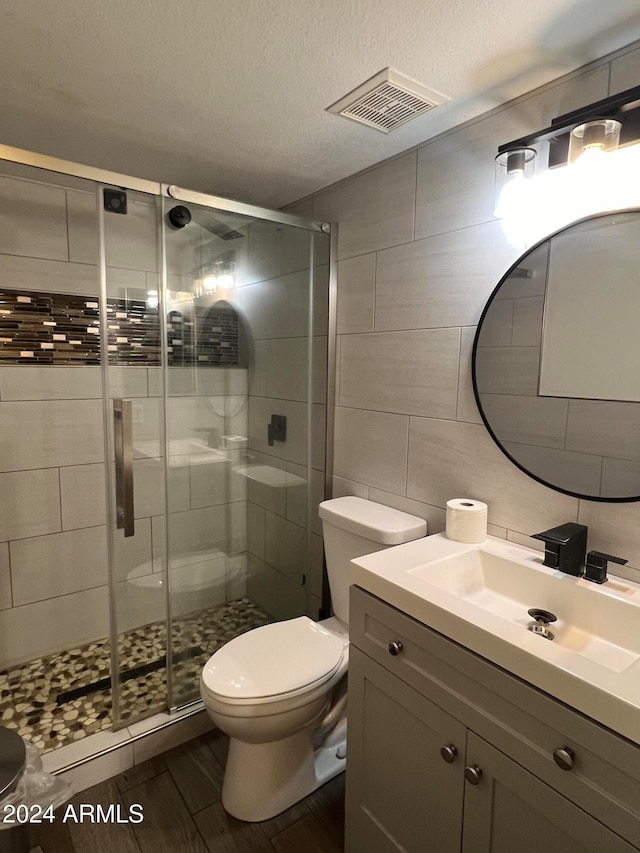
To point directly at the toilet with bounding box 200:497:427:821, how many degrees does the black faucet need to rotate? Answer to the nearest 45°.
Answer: approximately 45° to its right

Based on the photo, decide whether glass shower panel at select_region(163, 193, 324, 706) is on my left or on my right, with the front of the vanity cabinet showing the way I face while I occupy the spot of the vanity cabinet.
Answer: on my right

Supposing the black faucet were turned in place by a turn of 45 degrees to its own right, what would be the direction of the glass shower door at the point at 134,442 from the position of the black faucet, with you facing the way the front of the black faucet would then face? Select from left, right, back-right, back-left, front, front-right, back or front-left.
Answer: front

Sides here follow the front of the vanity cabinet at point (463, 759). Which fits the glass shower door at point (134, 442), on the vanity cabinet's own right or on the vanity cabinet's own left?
on the vanity cabinet's own right

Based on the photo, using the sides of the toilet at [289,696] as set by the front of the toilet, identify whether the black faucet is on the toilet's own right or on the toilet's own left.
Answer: on the toilet's own left

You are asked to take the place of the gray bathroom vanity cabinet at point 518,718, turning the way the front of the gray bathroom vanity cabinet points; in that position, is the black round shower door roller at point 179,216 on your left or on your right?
on your right

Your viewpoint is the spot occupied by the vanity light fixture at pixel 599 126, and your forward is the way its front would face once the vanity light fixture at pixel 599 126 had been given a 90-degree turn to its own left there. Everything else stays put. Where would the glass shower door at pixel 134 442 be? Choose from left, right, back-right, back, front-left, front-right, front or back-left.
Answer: back-right

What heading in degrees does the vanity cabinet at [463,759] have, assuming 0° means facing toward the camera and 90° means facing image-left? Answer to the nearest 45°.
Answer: approximately 45°

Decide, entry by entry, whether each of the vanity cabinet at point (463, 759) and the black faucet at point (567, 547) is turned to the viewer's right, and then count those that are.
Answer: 0

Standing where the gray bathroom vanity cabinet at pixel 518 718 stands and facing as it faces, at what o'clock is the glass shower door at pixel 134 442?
The glass shower door is roughly at 2 o'clock from the gray bathroom vanity cabinet.

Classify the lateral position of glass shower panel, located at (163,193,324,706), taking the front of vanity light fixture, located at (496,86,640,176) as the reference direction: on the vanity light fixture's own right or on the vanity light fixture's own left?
on the vanity light fixture's own right

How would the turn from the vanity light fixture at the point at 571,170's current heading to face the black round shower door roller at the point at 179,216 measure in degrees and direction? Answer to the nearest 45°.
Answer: approximately 45° to its right

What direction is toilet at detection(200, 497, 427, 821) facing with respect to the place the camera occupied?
facing the viewer and to the left of the viewer
